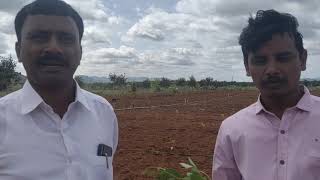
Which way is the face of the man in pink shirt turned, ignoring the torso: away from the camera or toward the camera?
toward the camera

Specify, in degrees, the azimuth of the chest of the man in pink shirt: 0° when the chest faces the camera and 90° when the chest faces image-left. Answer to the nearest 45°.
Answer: approximately 0°

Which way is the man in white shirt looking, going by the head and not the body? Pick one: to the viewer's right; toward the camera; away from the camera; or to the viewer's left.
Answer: toward the camera

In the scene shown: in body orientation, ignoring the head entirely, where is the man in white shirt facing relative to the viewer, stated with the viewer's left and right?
facing the viewer

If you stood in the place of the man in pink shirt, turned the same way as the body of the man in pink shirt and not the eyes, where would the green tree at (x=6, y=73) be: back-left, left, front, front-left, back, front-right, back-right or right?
back-right

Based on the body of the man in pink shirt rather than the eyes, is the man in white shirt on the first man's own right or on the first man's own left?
on the first man's own right

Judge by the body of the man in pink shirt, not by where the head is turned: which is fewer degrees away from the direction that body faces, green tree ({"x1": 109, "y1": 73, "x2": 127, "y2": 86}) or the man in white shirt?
the man in white shirt

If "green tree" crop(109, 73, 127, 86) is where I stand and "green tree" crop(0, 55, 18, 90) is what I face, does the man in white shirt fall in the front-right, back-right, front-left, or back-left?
front-left

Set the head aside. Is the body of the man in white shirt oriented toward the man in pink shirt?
no

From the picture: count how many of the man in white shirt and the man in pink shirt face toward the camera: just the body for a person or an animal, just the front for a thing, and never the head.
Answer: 2

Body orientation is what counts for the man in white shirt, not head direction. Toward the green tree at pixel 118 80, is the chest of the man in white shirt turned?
no

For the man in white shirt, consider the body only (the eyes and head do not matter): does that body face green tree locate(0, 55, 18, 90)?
no
